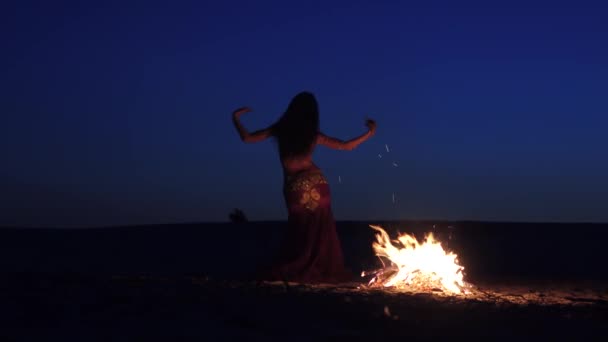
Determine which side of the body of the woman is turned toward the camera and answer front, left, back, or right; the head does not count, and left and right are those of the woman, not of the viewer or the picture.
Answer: back

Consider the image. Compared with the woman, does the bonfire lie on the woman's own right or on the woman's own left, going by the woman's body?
on the woman's own right

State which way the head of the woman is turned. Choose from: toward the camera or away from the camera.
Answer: away from the camera
